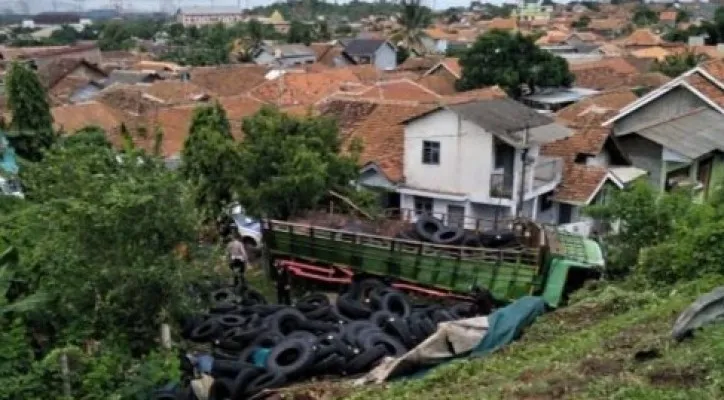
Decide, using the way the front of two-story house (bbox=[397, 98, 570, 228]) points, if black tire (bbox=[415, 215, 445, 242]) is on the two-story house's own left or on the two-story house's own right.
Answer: on the two-story house's own right

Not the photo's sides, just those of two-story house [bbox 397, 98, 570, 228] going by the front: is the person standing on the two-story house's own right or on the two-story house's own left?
on the two-story house's own right

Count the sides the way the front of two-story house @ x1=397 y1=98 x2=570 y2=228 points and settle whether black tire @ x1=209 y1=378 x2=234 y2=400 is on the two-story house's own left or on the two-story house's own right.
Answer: on the two-story house's own right

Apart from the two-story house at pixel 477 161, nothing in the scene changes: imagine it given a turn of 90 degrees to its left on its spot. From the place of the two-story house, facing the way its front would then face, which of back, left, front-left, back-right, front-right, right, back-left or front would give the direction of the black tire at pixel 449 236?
back-right

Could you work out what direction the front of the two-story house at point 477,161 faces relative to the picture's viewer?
facing the viewer and to the right of the viewer

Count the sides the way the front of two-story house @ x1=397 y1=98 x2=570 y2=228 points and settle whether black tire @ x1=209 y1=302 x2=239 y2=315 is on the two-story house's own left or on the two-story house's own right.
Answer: on the two-story house's own right

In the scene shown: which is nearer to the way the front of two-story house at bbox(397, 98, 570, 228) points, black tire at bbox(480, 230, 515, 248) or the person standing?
the black tire

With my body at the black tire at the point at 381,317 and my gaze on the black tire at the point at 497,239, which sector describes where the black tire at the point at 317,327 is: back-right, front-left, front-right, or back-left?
back-left

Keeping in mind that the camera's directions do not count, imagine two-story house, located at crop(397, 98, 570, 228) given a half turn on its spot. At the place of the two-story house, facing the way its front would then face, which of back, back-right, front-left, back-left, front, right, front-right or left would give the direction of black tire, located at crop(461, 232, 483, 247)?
back-left

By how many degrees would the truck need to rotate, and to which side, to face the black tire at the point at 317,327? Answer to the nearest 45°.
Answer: approximately 90° to its right

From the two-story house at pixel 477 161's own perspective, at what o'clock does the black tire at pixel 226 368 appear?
The black tire is roughly at 2 o'clock from the two-story house.

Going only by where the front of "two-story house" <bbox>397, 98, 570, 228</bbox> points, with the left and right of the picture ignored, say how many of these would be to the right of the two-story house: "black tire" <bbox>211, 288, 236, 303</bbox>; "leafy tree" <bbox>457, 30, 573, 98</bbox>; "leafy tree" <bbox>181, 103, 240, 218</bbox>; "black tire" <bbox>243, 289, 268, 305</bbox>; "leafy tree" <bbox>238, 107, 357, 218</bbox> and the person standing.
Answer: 5

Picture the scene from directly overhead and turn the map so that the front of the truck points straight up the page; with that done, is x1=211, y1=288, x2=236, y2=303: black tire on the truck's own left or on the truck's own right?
on the truck's own right

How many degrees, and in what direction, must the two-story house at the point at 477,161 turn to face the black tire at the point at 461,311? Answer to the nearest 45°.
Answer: approximately 45° to its right

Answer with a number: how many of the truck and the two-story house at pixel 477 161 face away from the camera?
0

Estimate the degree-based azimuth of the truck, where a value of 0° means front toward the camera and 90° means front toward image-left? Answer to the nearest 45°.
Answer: approximately 315°

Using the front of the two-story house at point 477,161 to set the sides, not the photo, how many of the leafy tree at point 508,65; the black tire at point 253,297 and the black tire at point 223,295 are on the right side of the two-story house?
2
